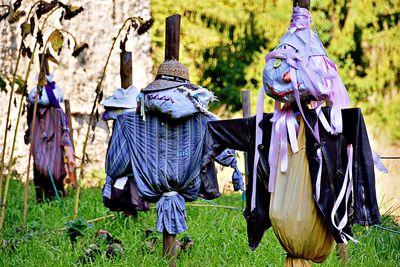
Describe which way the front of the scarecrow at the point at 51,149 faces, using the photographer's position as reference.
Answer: facing the viewer

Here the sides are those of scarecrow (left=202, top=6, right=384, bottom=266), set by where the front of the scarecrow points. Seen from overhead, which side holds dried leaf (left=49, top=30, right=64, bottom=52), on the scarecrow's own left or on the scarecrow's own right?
on the scarecrow's own right

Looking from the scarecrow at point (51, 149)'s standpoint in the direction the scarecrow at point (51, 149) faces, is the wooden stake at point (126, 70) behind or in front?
in front

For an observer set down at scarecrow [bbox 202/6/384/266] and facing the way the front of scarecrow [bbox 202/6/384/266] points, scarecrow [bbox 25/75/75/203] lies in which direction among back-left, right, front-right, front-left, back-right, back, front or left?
right

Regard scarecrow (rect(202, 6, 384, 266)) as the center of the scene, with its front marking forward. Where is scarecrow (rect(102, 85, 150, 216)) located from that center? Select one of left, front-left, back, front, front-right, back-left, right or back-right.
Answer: right

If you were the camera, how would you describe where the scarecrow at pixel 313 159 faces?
facing the viewer and to the left of the viewer
